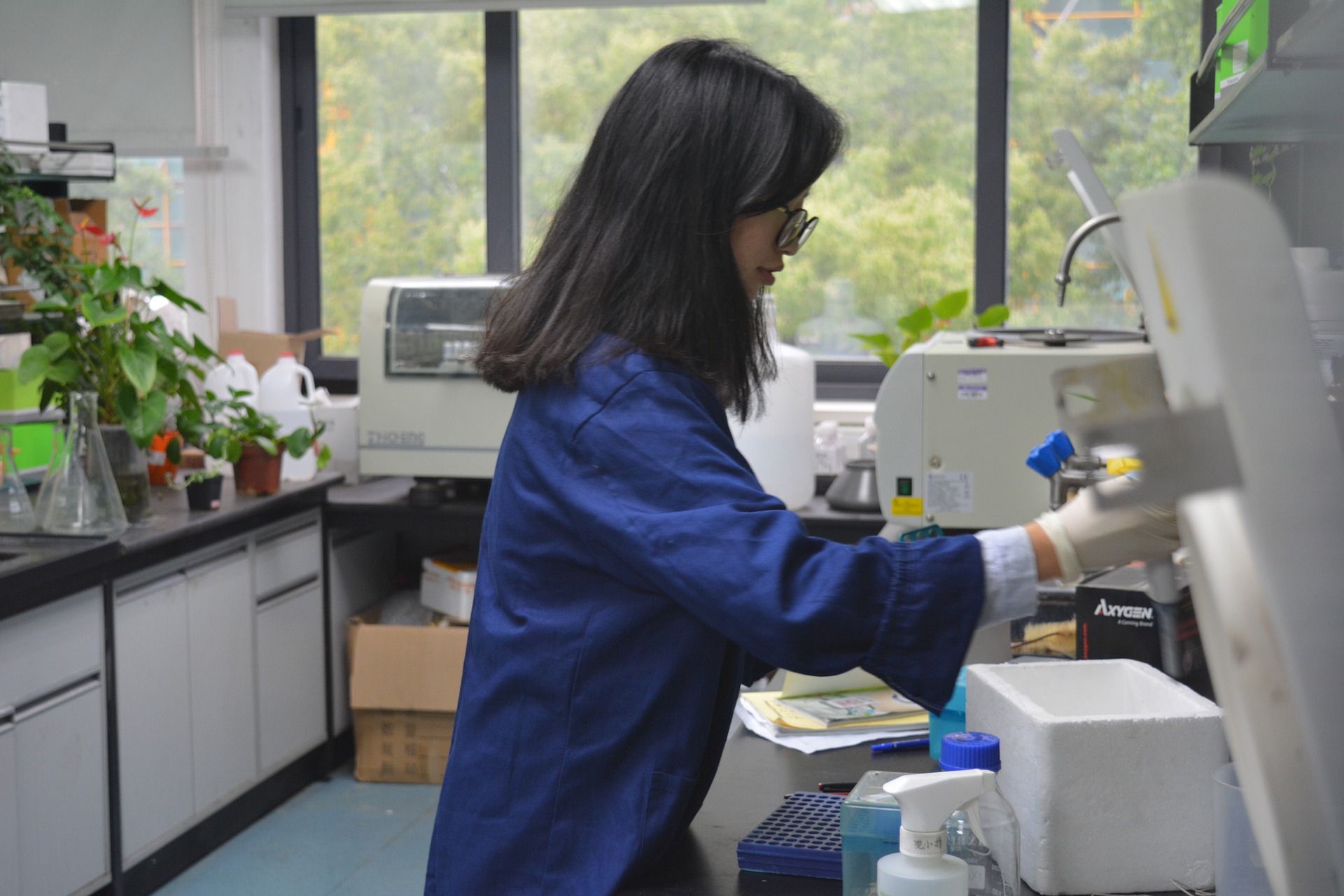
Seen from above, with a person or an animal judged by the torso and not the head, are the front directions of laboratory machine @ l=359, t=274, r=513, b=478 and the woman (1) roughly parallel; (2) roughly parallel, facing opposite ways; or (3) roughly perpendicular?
roughly perpendicular

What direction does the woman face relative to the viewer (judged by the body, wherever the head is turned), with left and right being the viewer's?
facing to the right of the viewer

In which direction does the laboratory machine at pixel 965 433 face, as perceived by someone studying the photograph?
facing to the left of the viewer
